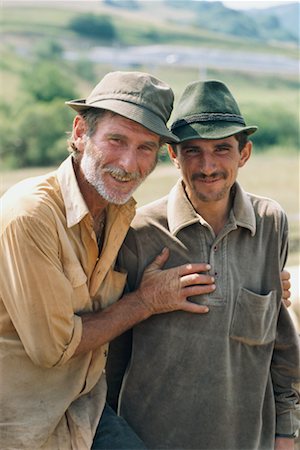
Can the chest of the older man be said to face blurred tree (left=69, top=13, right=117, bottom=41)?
no

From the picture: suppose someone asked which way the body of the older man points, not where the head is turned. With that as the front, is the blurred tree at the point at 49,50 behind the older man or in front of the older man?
behind

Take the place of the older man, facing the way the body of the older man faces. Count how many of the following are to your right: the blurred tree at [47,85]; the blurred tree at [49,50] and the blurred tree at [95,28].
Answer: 0

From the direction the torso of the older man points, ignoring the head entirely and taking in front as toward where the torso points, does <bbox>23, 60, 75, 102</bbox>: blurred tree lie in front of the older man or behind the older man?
behind

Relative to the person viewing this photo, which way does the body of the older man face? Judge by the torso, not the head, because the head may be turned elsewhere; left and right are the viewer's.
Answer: facing the viewer and to the right of the viewer

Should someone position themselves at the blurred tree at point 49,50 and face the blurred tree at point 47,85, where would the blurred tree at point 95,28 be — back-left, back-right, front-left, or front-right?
back-left
